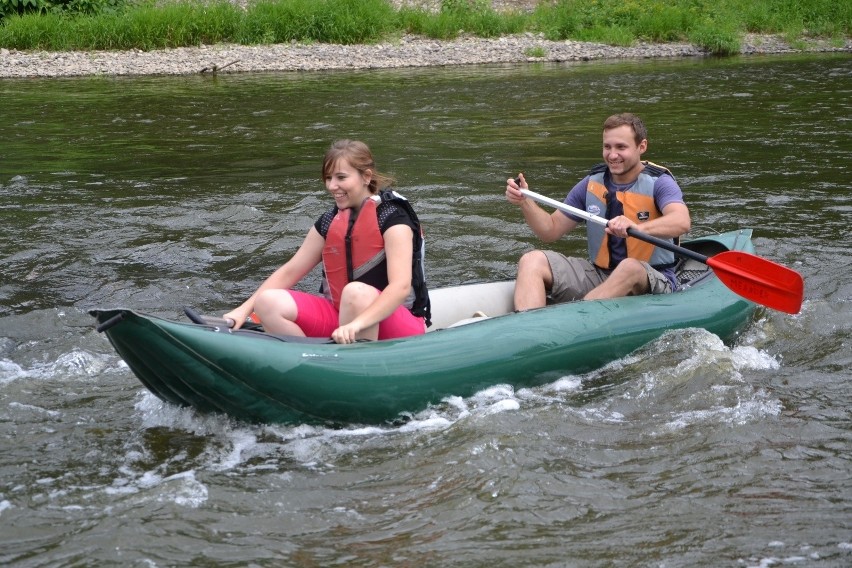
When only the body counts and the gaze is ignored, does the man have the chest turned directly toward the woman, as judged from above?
yes

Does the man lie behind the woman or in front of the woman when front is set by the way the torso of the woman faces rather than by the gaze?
behind

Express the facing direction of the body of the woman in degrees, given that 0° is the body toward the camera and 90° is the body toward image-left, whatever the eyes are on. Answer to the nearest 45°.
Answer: approximately 45°

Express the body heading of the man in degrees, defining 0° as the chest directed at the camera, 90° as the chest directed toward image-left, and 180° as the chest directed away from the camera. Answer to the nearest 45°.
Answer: approximately 45°
